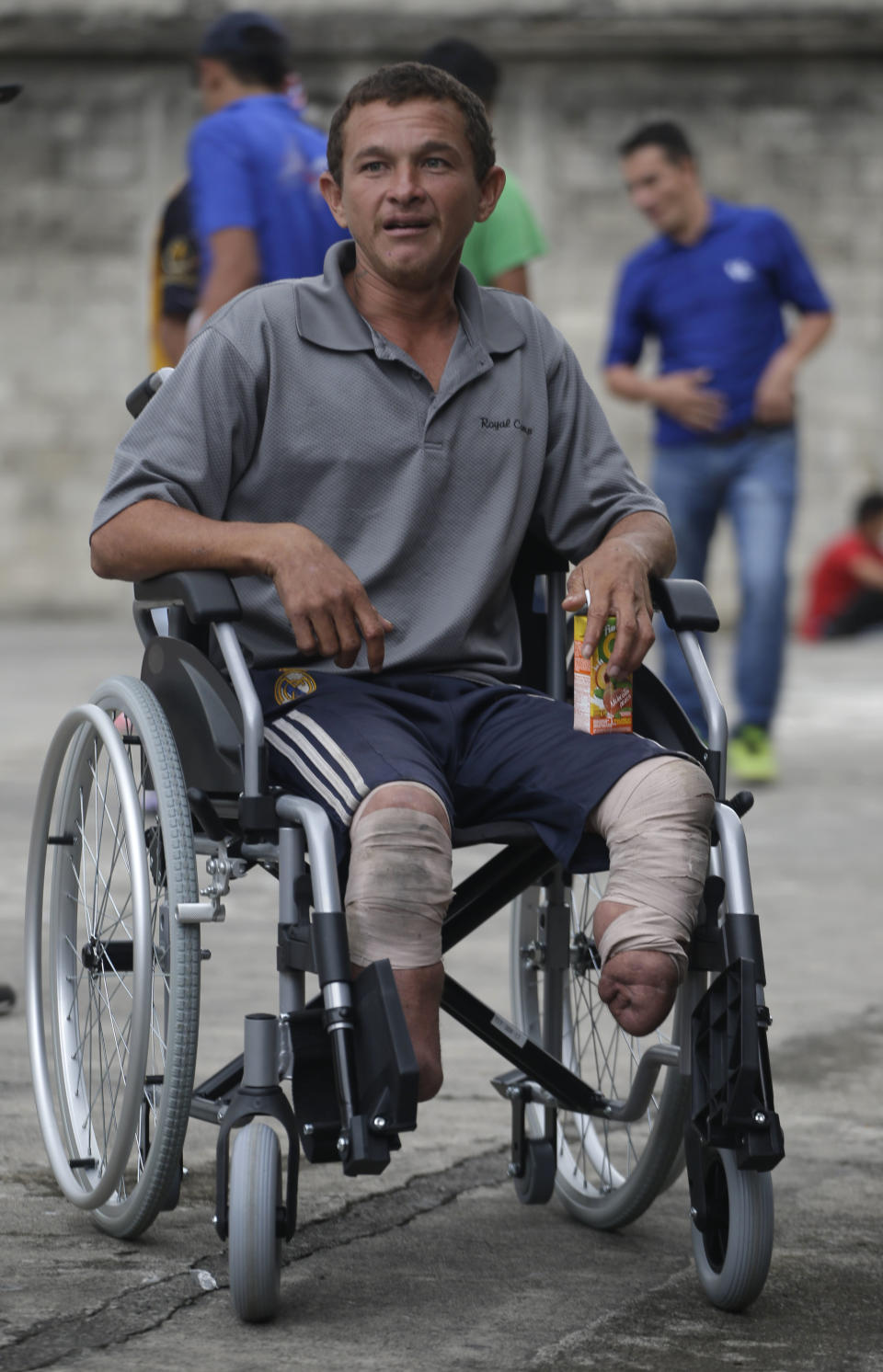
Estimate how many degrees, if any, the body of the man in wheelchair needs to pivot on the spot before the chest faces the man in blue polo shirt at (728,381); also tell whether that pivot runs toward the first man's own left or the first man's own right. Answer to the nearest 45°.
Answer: approximately 135° to the first man's own left

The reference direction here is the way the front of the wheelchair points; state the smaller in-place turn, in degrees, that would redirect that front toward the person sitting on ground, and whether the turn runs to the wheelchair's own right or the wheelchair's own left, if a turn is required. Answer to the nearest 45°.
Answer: approximately 135° to the wheelchair's own left

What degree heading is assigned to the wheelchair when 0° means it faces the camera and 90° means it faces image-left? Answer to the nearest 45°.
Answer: approximately 315°

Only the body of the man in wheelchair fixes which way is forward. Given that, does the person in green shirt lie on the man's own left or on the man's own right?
on the man's own left

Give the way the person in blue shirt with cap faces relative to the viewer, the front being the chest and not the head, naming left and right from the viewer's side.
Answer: facing away from the viewer and to the left of the viewer

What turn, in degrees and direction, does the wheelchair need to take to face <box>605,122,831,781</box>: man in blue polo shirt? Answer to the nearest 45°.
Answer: approximately 135° to its left

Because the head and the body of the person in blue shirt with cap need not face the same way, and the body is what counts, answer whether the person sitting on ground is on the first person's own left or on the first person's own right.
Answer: on the first person's own right

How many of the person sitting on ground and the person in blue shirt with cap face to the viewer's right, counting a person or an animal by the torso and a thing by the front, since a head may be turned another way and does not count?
1
